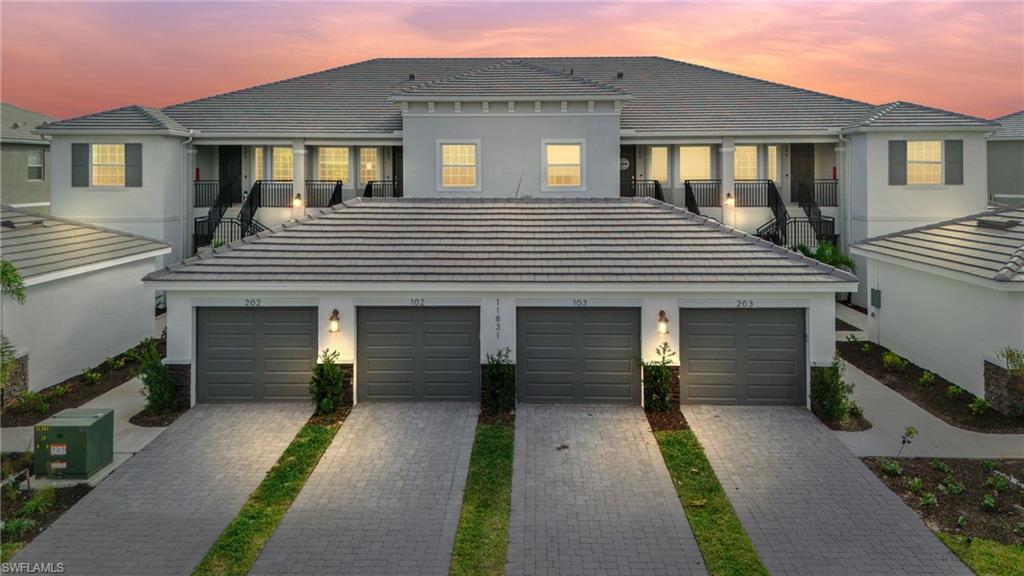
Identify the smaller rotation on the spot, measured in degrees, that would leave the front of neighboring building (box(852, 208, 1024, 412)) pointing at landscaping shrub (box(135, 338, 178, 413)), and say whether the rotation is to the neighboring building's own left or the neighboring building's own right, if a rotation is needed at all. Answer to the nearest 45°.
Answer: approximately 90° to the neighboring building's own right

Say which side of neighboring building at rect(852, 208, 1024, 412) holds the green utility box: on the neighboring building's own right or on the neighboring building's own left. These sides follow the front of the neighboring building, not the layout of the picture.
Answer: on the neighboring building's own right

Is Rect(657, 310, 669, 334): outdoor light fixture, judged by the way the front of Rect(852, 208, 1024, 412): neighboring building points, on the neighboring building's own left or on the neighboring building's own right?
on the neighboring building's own right

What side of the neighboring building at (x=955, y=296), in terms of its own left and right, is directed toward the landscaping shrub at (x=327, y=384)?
right

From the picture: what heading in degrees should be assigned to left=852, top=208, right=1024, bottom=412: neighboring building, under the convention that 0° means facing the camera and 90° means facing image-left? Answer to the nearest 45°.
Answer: approximately 315°
